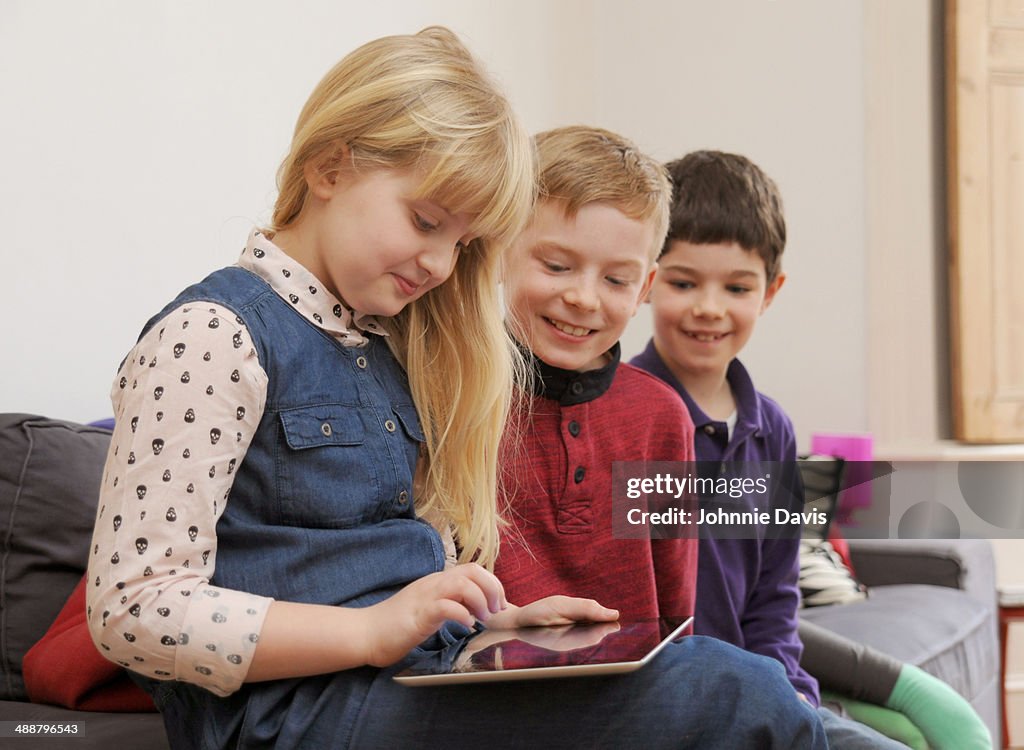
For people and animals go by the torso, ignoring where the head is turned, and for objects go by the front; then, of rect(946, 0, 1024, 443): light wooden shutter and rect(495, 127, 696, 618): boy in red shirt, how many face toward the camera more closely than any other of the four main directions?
2

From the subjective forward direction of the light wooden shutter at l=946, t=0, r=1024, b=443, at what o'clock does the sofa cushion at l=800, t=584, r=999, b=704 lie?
The sofa cushion is roughly at 12 o'clock from the light wooden shutter.

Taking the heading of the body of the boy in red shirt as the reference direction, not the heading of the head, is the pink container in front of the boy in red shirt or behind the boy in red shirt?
behind

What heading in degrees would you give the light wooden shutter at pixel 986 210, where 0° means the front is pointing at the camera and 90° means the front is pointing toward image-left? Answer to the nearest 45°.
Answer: approximately 0°

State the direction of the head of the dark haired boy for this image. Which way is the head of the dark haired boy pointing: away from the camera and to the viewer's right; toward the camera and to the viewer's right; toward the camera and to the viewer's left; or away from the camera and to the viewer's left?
toward the camera and to the viewer's left

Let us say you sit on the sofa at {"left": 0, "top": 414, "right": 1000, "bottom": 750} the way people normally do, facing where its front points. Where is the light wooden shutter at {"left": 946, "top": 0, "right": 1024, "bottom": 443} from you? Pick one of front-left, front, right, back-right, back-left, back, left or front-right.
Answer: left

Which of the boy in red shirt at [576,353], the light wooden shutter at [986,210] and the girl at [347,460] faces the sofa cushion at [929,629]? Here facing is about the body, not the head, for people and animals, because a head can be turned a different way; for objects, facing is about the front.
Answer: the light wooden shutter

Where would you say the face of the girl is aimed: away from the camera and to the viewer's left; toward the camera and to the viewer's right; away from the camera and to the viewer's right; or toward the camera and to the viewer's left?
toward the camera and to the viewer's right

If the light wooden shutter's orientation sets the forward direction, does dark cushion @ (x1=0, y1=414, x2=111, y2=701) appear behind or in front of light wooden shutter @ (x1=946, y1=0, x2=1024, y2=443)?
in front

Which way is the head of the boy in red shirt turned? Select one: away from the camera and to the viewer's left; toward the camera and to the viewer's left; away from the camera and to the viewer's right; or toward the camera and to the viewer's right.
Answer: toward the camera and to the viewer's left
